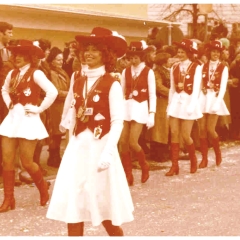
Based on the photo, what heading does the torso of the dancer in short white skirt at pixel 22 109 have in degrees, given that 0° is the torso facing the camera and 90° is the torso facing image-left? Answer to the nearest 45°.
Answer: approximately 45°

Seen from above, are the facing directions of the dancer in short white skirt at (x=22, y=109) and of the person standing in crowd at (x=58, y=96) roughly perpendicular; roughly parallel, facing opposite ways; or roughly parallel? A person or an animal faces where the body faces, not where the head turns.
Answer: roughly perpendicular

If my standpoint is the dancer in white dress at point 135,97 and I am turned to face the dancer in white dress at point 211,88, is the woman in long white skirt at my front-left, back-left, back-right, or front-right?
back-right

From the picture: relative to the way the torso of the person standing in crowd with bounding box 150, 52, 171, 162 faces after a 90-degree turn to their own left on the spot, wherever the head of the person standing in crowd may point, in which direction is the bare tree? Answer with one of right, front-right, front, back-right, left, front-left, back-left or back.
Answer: front-left

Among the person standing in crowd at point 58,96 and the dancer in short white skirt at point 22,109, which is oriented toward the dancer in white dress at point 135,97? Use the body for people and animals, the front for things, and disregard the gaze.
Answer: the person standing in crowd

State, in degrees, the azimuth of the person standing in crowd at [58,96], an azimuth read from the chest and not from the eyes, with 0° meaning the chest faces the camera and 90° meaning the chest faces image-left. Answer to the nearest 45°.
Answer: approximately 315°

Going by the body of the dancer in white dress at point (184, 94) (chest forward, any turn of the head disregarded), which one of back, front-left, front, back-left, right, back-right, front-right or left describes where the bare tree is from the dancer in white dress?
back-right
